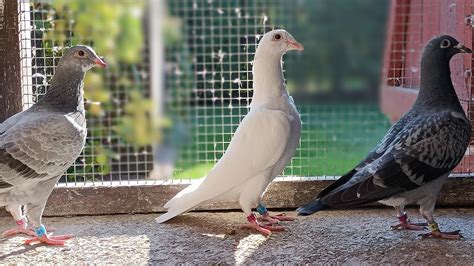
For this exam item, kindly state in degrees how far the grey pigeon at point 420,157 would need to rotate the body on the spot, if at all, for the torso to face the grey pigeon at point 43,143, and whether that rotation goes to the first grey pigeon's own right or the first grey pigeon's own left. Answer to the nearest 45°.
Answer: approximately 180°

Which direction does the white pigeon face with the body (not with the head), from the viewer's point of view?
to the viewer's right

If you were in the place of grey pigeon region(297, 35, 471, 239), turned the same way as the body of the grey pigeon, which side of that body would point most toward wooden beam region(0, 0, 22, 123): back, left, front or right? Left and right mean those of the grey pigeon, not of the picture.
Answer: back

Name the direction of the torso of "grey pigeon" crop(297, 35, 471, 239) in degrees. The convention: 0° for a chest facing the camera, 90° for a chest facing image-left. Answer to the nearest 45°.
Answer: approximately 270°

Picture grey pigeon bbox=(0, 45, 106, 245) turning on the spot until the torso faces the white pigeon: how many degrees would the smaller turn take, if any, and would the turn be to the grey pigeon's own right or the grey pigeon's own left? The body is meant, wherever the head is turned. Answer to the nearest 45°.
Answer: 0° — it already faces it

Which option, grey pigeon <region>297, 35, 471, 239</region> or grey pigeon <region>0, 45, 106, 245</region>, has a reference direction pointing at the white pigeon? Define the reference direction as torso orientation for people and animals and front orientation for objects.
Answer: grey pigeon <region>0, 45, 106, 245</region>

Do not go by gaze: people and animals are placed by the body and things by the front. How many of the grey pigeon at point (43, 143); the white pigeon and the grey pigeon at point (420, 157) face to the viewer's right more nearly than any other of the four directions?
3

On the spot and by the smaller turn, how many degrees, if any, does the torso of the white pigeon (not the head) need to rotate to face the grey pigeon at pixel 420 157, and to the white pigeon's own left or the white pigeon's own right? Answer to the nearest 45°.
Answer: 0° — it already faces it

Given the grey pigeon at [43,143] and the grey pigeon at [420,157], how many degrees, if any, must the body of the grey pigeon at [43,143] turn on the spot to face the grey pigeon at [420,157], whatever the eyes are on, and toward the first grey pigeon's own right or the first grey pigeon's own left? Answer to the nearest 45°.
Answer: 0° — it already faces it

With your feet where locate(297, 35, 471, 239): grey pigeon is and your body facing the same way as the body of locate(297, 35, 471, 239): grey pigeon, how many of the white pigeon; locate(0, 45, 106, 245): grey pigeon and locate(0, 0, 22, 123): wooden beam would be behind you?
3

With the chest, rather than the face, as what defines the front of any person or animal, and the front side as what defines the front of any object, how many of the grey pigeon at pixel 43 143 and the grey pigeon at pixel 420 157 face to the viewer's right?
2

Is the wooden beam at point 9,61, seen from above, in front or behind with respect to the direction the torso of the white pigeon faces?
behind

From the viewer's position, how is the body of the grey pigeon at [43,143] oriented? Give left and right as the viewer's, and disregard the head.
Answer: facing to the right of the viewer
